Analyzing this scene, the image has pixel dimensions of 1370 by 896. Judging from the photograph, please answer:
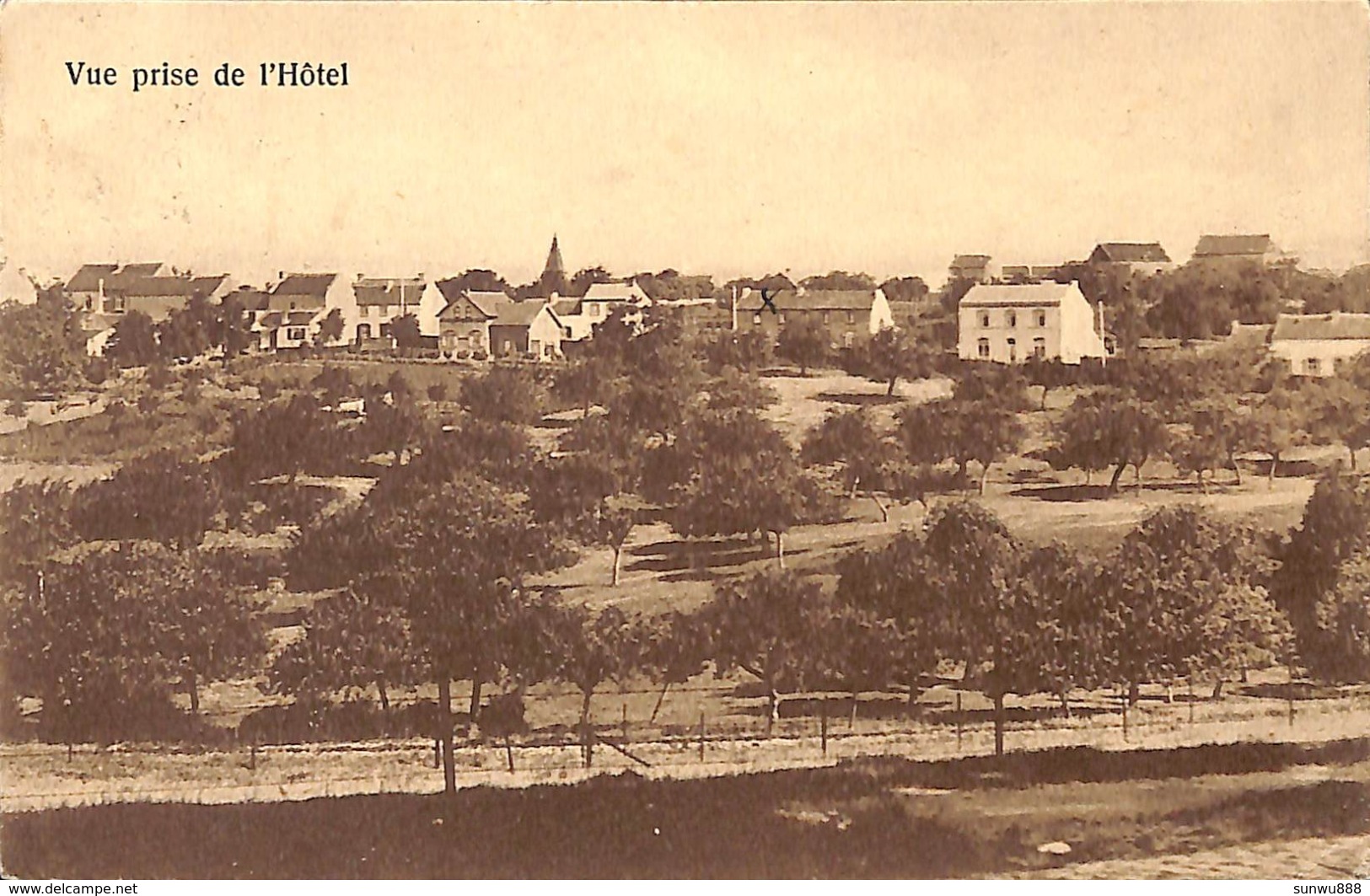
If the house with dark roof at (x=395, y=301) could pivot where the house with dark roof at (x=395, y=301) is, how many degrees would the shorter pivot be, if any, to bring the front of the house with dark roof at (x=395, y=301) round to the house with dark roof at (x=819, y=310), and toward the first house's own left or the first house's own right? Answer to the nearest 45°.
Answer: approximately 90° to the first house's own left

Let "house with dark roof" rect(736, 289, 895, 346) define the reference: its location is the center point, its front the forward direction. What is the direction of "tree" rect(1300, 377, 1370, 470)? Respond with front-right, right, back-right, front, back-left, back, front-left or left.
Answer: left

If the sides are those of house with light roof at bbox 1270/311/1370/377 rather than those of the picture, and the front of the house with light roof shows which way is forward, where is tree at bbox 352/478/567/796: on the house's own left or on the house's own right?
on the house's own right

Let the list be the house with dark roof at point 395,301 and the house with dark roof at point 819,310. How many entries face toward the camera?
2

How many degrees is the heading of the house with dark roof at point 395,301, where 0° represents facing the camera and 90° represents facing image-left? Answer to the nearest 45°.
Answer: approximately 0°

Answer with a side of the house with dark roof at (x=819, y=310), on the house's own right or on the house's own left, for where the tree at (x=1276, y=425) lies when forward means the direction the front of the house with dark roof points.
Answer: on the house's own left

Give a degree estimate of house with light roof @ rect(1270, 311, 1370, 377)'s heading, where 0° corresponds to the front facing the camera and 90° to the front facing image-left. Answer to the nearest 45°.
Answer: approximately 0°

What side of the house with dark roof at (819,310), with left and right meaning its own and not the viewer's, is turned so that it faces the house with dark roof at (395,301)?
right

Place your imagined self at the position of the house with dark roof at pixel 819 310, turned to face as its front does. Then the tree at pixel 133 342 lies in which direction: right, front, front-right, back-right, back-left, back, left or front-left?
right
